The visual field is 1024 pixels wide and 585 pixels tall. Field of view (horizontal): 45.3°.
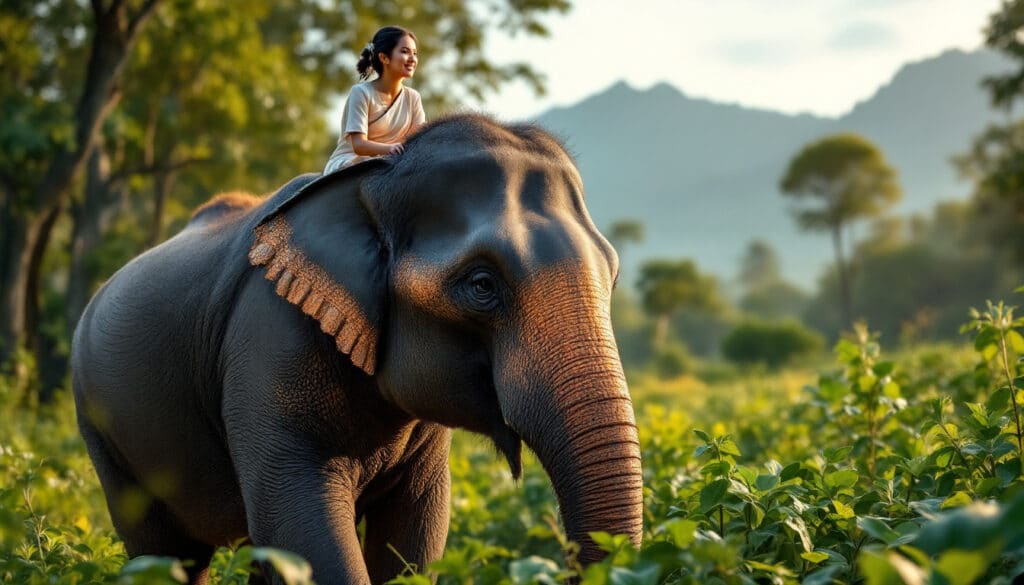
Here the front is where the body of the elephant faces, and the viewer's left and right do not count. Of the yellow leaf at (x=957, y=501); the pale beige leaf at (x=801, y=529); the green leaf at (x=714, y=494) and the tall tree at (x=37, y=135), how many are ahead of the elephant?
3

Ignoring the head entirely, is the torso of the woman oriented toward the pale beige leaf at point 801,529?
yes

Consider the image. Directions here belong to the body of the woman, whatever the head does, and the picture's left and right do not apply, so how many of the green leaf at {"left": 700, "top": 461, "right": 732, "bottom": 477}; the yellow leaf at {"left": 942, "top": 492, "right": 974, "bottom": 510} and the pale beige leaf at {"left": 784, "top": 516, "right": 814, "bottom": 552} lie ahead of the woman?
3

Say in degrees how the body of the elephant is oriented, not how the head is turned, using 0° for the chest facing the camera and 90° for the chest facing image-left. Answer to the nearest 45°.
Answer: approximately 315°

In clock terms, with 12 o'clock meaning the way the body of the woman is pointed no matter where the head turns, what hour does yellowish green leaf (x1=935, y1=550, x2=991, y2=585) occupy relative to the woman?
The yellowish green leaf is roughly at 1 o'clock from the woman.

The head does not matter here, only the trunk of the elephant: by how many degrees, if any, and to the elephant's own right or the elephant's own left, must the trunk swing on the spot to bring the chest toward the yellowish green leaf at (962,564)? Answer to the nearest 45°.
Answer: approximately 45° to the elephant's own right

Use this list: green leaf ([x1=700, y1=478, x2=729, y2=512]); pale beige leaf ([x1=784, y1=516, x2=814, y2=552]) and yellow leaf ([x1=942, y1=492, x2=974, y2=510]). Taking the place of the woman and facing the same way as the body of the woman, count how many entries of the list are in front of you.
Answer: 3

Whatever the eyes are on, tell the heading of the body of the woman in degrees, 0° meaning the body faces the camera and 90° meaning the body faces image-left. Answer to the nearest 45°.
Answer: approximately 315°

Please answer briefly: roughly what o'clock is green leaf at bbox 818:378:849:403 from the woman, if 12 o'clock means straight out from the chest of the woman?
The green leaf is roughly at 10 o'clock from the woman.

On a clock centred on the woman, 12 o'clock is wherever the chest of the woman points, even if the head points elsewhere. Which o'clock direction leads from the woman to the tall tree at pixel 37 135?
The tall tree is roughly at 7 o'clock from the woman.

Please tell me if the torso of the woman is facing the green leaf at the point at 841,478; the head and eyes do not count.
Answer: yes

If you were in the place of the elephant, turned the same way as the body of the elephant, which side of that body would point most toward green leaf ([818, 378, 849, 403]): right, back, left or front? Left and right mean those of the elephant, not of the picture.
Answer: left
